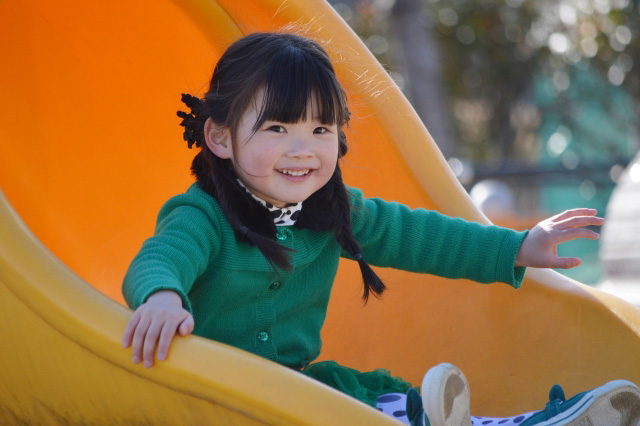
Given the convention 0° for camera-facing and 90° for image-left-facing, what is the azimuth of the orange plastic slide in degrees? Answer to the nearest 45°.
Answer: approximately 315°

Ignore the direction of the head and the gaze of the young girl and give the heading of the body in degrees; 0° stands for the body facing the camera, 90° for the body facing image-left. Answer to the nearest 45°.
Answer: approximately 315°
